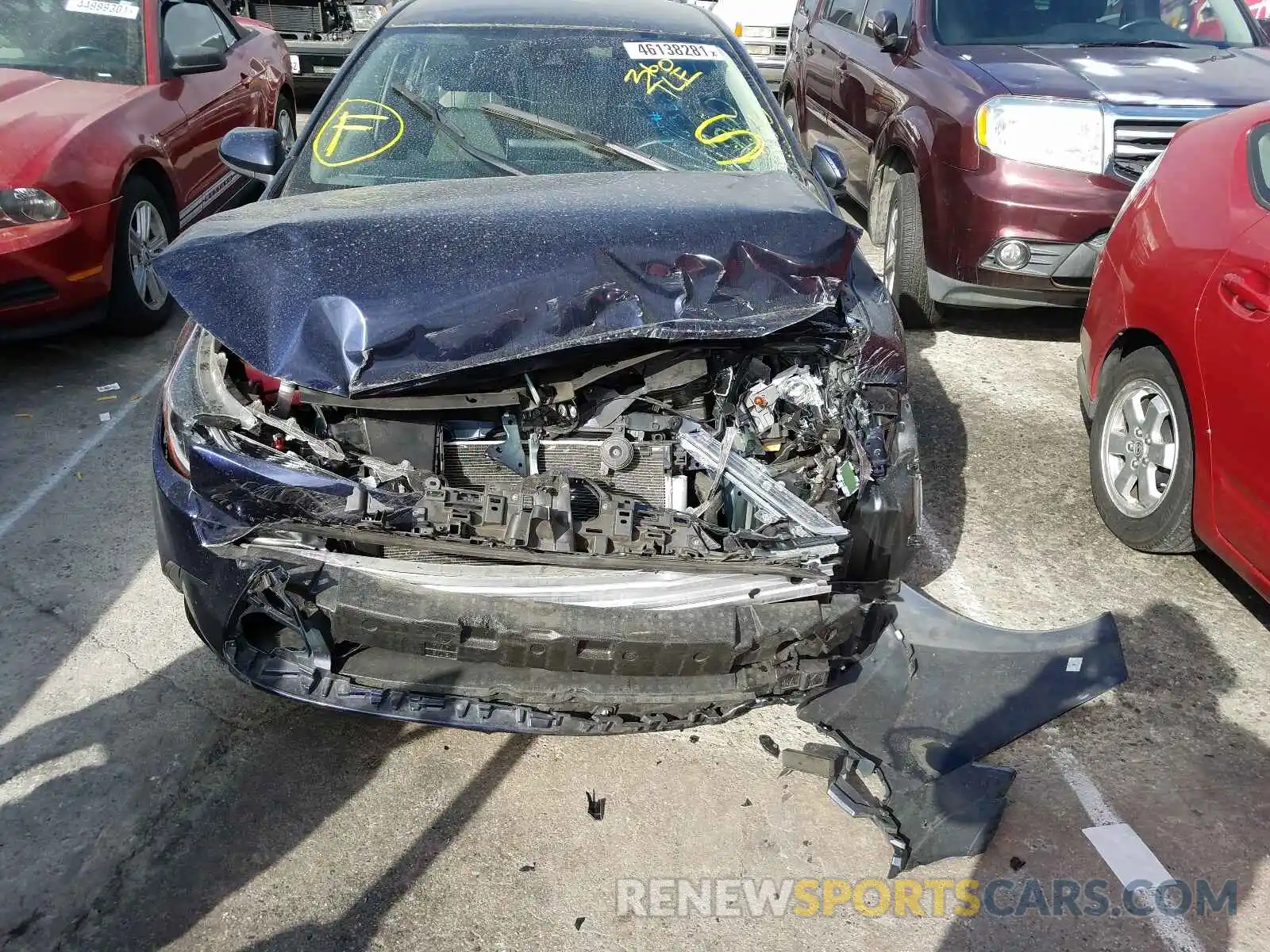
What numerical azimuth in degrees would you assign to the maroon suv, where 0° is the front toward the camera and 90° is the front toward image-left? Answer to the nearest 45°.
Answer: approximately 315°

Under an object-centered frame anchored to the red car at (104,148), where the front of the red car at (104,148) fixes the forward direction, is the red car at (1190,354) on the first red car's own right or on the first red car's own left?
on the first red car's own left

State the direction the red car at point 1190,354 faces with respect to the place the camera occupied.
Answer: facing the viewer and to the right of the viewer

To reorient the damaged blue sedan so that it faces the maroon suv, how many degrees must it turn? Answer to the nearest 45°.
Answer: approximately 135° to its left

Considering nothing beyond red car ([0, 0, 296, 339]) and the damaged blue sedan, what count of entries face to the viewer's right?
0

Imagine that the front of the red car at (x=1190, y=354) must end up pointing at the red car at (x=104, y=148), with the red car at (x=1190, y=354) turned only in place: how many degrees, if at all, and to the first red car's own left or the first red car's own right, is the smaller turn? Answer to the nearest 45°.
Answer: approximately 135° to the first red car's own right

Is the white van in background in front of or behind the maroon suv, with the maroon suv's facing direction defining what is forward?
behind

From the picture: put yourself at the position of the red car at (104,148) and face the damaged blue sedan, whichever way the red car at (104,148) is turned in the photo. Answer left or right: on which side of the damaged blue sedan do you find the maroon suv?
left

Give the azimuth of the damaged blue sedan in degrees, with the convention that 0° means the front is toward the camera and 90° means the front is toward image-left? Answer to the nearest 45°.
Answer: approximately 0°
